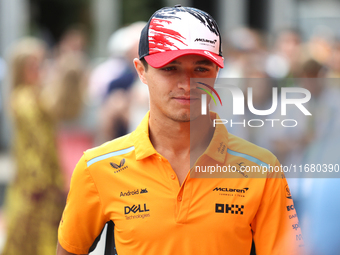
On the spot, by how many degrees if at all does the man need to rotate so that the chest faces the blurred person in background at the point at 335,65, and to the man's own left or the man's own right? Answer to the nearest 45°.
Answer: approximately 135° to the man's own left

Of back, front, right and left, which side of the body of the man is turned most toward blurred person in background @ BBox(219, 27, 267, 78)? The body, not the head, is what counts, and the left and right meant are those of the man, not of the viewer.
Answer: back

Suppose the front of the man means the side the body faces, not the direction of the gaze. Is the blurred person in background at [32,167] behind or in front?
behind

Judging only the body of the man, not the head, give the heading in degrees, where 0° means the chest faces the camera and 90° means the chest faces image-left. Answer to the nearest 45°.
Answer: approximately 0°
